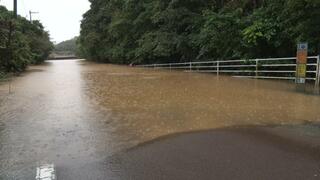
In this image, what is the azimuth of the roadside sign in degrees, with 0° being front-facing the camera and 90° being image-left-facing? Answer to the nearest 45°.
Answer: approximately 0°

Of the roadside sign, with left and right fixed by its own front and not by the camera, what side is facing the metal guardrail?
back
